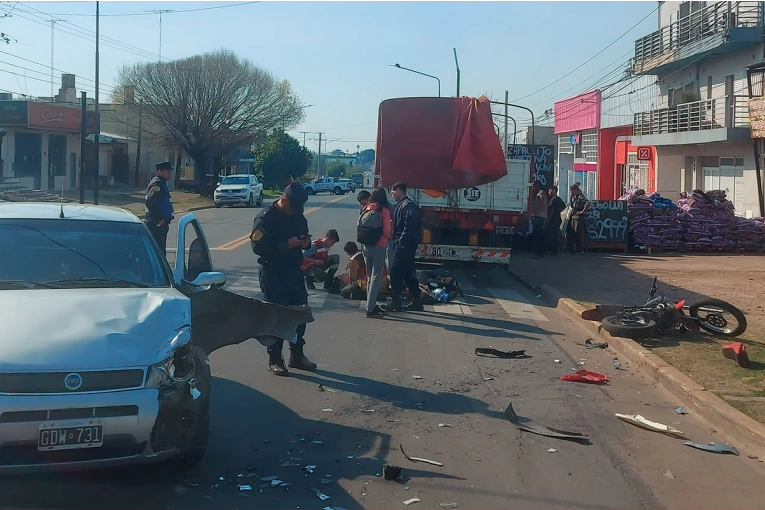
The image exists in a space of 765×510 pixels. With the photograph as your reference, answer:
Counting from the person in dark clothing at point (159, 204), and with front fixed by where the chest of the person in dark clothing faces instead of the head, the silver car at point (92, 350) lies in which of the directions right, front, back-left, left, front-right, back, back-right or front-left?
right

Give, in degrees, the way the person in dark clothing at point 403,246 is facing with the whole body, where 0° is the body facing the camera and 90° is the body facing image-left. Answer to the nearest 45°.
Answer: approximately 90°

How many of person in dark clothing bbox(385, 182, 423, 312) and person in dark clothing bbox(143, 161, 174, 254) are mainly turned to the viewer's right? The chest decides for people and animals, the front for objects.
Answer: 1

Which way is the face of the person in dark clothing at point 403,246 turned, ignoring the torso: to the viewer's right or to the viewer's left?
to the viewer's left

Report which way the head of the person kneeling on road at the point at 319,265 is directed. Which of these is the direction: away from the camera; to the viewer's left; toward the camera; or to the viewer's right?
to the viewer's right

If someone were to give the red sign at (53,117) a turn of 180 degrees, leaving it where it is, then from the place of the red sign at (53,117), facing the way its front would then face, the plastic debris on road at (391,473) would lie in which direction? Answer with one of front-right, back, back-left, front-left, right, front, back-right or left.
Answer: back-left

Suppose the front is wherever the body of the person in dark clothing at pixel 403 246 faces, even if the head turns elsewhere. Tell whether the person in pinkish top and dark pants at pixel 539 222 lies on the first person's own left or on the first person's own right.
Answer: on the first person's own right

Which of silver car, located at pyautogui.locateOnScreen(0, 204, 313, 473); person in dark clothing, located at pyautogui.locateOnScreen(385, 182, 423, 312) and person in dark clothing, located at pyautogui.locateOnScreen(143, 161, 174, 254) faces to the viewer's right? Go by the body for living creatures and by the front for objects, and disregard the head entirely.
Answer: person in dark clothing, located at pyautogui.locateOnScreen(143, 161, 174, 254)

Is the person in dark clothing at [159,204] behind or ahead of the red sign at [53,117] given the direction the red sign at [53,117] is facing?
ahead

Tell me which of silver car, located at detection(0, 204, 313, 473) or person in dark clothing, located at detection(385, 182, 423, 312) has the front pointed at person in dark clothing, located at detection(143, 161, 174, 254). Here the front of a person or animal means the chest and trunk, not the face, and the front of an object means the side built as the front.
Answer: person in dark clothing, located at detection(385, 182, 423, 312)

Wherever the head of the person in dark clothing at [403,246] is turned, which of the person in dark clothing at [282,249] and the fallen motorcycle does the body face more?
the person in dark clothing
